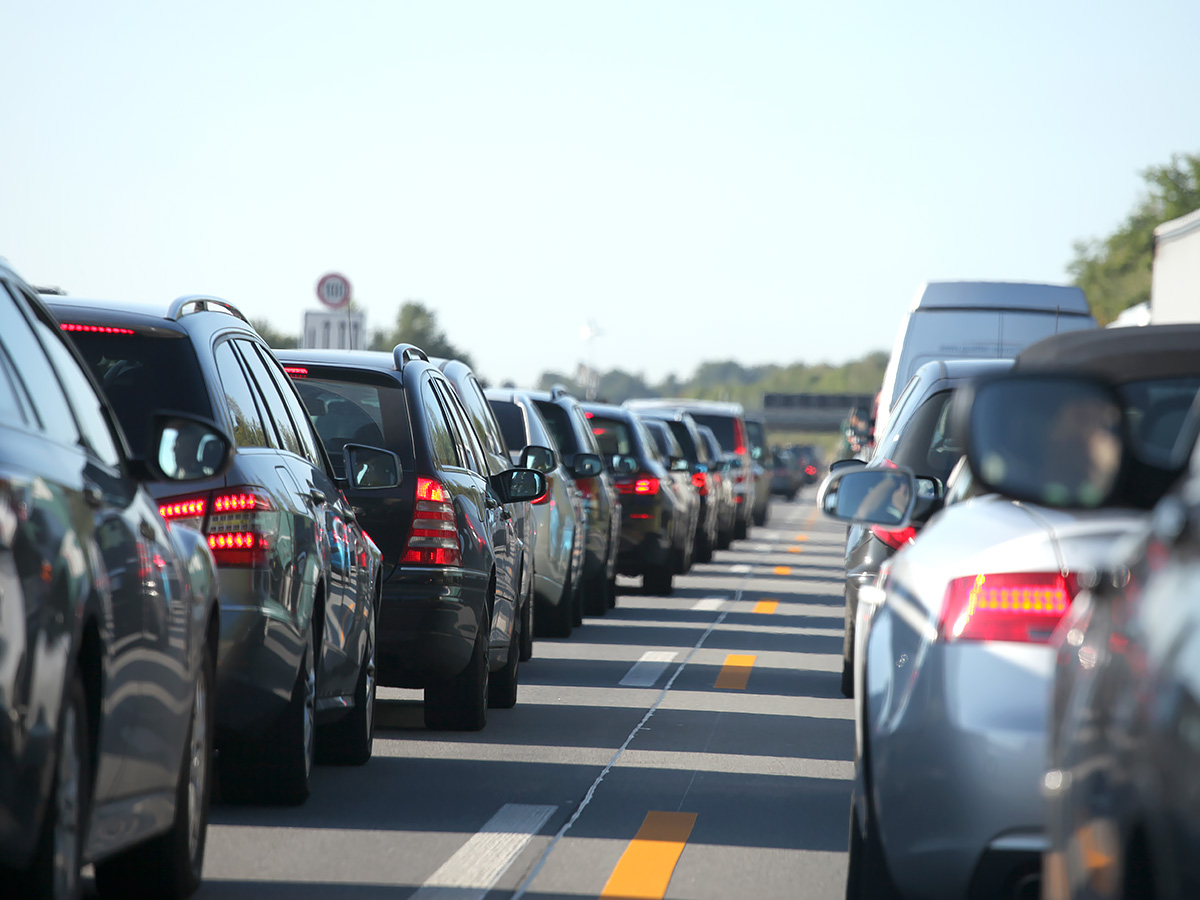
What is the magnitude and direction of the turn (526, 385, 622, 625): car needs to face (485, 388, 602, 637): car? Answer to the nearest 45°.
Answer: approximately 180°

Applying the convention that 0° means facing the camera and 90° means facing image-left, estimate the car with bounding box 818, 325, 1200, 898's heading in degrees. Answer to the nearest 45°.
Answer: approximately 180°

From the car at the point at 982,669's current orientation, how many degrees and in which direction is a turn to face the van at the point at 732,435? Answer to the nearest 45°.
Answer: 0° — it already faces it

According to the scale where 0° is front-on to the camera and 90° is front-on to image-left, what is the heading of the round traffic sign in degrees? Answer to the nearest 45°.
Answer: approximately 0°

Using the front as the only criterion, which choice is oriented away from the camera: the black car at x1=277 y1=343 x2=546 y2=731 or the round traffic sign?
the black car

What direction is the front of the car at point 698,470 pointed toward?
away from the camera

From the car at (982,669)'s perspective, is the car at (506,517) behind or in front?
in front

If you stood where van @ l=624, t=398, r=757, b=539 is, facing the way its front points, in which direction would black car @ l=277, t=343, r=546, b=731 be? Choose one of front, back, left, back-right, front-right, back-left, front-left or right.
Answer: back

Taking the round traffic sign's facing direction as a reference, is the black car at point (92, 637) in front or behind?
in front

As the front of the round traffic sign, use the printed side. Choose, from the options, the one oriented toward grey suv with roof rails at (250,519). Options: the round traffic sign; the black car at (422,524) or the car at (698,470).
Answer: the round traffic sign

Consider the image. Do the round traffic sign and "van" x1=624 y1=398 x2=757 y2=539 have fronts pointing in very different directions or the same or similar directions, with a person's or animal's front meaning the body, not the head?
very different directions

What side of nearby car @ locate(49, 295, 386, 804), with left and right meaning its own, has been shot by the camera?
back

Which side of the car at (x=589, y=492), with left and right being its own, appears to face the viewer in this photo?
back
